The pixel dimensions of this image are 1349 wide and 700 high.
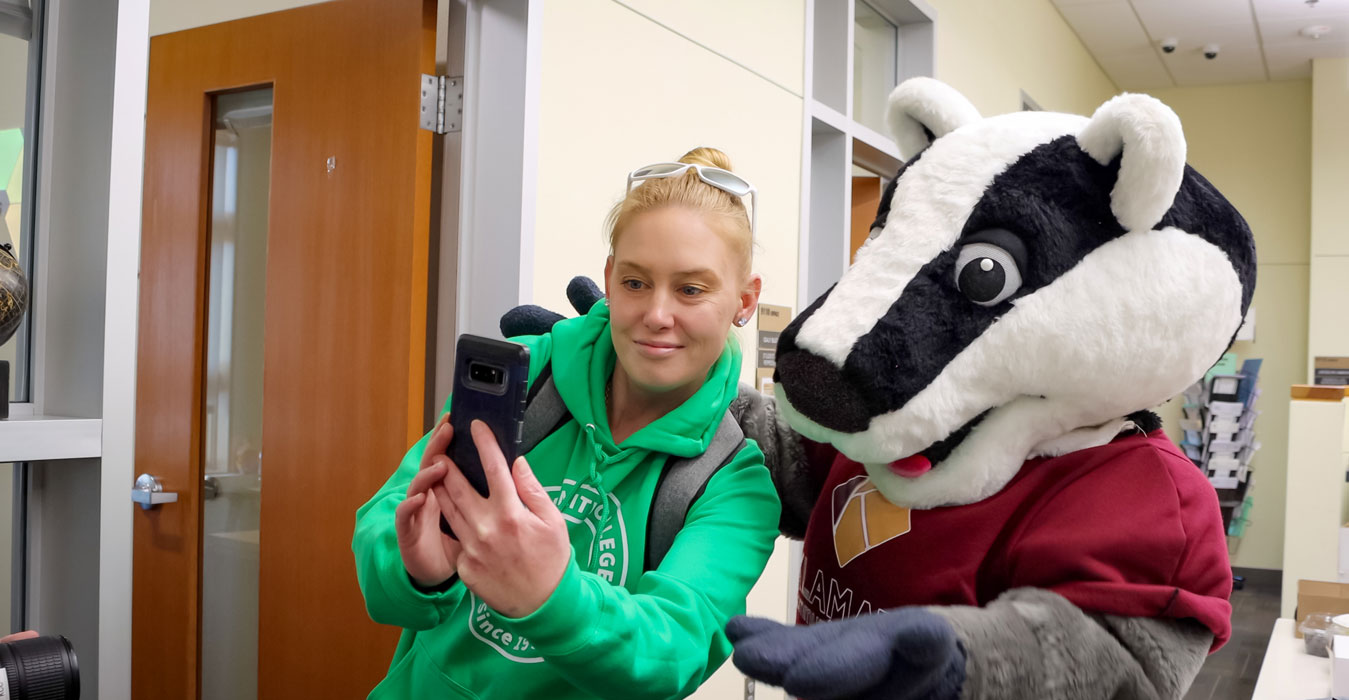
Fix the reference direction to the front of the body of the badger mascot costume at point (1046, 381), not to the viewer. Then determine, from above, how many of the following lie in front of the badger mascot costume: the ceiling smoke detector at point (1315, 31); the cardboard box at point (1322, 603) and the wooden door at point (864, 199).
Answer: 0

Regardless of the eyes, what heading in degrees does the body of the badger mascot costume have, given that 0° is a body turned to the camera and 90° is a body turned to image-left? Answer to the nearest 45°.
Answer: approximately 45°

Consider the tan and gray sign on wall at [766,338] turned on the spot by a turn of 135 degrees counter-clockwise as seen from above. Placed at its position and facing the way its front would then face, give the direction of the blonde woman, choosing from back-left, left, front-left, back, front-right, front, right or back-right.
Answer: back-right

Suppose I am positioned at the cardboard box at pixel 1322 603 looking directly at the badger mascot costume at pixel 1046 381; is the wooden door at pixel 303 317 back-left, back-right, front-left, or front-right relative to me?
front-right

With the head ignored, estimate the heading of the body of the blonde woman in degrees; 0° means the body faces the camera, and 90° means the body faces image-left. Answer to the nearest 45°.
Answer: approximately 45°

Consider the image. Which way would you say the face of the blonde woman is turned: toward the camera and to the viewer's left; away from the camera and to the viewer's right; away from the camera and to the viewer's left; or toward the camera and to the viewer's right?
toward the camera and to the viewer's left

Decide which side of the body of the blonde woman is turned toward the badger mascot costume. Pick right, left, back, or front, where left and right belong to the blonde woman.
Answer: left

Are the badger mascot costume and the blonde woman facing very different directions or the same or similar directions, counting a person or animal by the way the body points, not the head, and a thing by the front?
same or similar directions

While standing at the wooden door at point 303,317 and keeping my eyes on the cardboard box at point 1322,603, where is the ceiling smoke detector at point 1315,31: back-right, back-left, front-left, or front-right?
front-left

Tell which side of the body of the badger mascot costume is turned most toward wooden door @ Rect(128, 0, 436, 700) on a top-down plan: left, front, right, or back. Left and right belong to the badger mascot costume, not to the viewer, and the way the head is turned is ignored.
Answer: right

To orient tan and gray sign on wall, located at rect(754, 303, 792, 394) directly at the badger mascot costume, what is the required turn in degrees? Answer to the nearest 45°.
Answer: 0° — it already faces them

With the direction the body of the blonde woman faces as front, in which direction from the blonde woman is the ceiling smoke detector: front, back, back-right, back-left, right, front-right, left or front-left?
back

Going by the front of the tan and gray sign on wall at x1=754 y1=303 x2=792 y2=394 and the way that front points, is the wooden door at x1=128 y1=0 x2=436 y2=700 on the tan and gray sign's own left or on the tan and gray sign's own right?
on the tan and gray sign's own right

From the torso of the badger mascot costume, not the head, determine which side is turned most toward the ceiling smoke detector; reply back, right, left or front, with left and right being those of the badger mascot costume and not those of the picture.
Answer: back

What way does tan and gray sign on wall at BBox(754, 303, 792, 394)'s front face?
toward the camera
